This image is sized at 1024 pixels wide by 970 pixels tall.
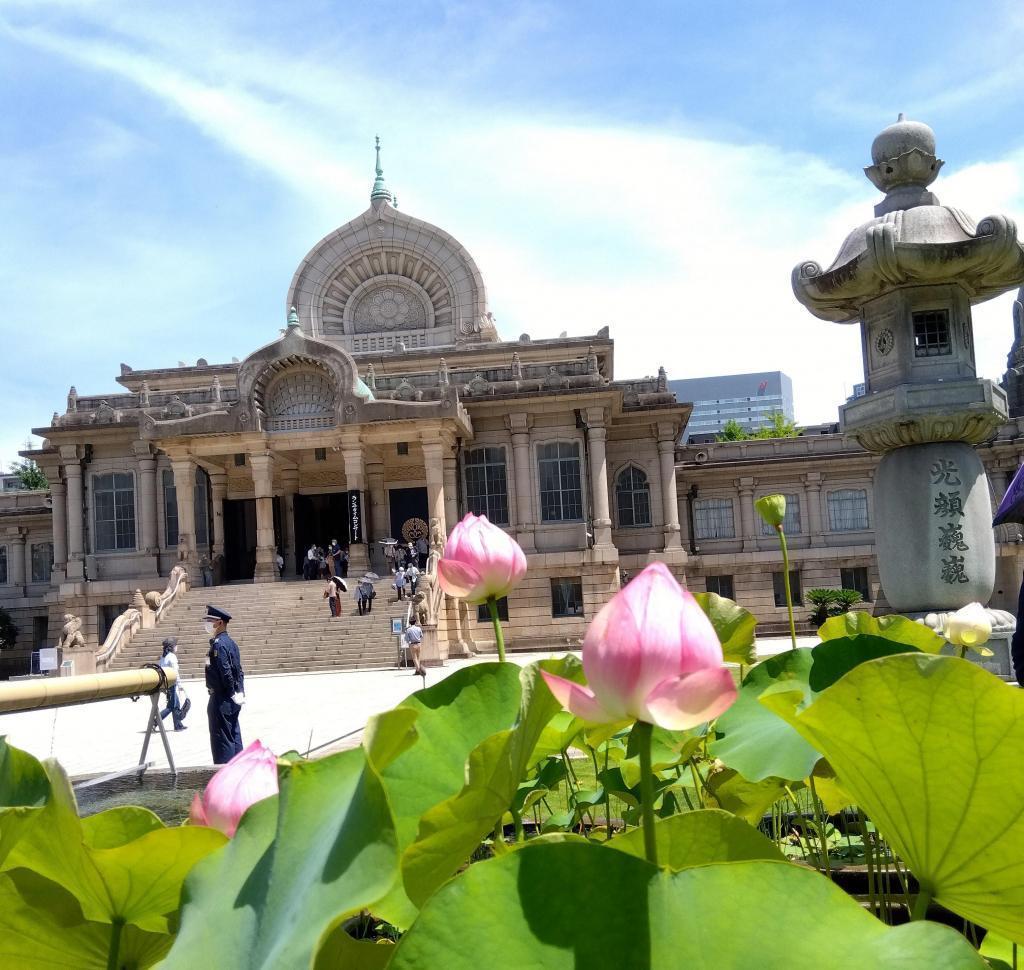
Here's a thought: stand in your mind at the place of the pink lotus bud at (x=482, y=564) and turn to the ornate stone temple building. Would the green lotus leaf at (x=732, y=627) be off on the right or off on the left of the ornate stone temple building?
right

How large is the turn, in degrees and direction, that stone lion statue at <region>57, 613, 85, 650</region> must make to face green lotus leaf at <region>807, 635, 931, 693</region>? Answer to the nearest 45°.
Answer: approximately 45° to its left

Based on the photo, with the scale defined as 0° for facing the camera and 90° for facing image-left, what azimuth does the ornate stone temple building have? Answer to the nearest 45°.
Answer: approximately 45°

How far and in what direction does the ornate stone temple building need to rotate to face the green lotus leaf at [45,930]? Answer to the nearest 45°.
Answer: approximately 45° to its left

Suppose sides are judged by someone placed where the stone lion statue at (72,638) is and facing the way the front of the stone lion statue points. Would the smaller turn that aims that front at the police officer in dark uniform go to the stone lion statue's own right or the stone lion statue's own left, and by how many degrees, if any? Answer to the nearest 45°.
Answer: approximately 45° to the stone lion statue's own left

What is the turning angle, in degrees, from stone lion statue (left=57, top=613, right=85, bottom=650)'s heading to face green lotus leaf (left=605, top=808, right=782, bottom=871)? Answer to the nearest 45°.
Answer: approximately 45° to its left

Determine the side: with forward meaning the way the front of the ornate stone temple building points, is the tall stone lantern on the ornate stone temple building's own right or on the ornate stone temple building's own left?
on the ornate stone temple building's own left

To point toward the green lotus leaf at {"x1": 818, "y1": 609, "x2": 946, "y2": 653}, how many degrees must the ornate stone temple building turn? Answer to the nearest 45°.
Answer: approximately 45° to its left
